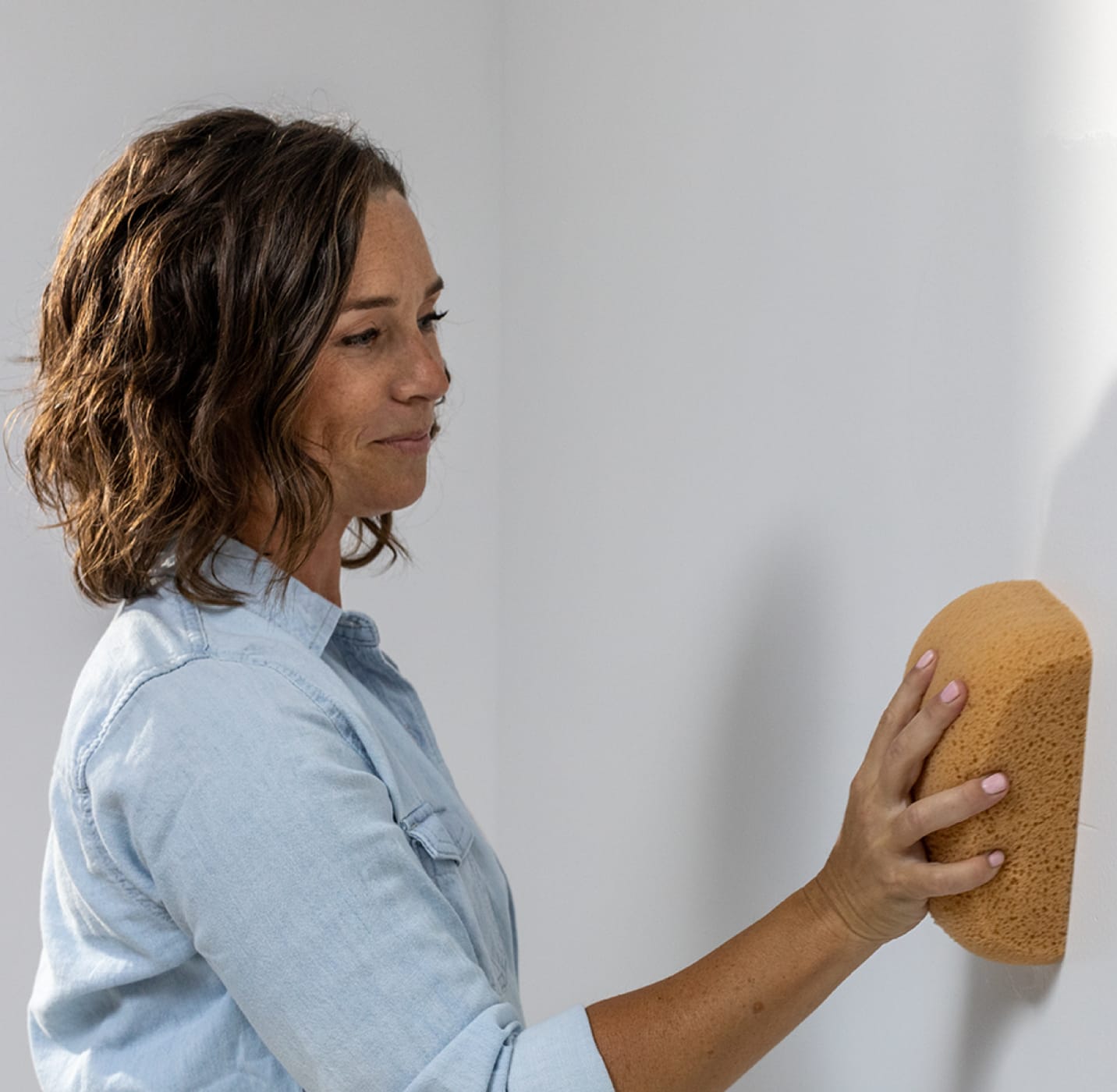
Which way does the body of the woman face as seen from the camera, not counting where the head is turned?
to the viewer's right

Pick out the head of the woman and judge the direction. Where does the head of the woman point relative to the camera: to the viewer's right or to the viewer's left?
to the viewer's right
